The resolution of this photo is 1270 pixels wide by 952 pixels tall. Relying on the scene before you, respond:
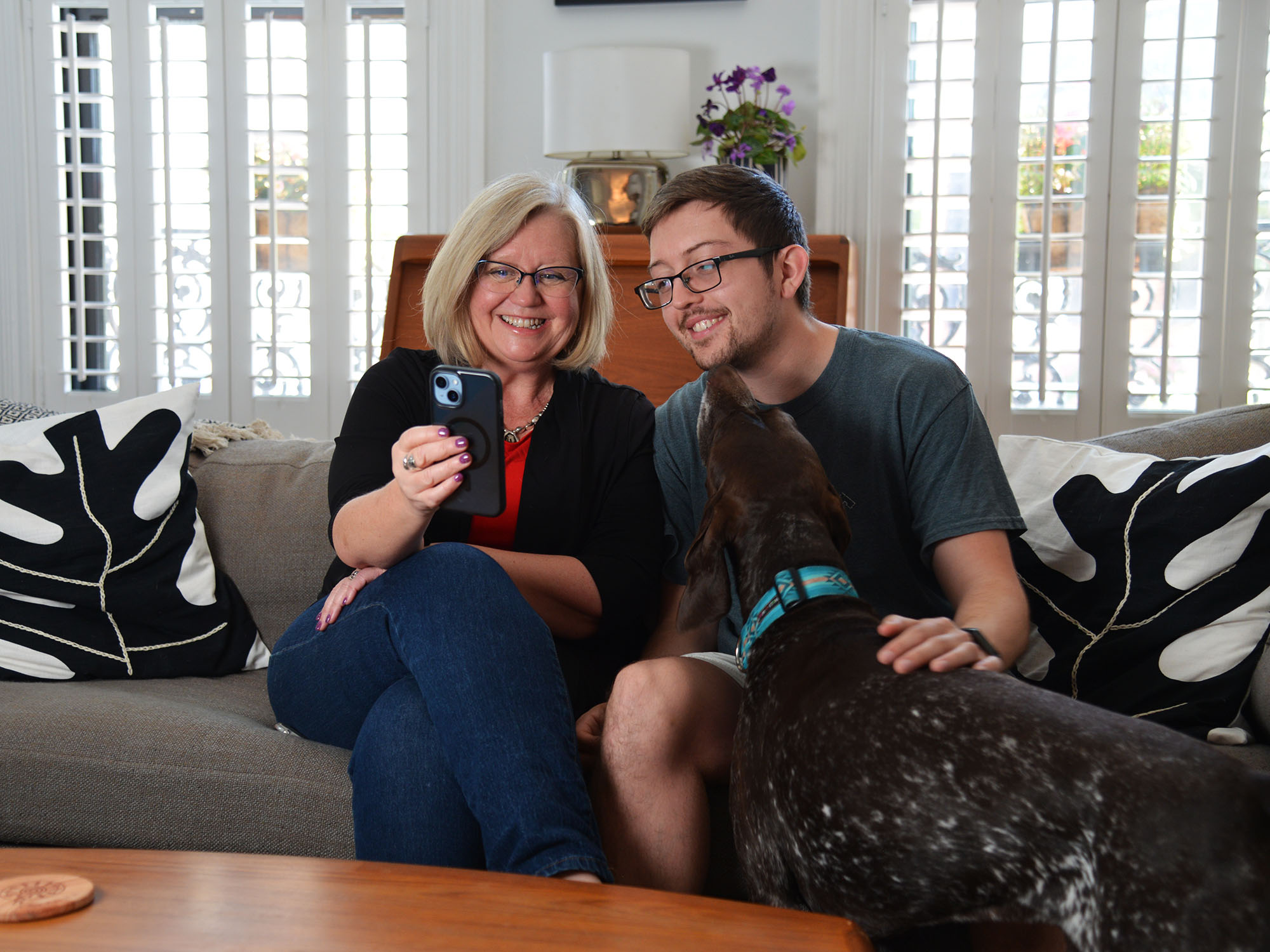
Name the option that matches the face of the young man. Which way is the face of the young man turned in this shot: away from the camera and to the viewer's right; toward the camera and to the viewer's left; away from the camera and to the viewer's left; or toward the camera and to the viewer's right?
toward the camera and to the viewer's left

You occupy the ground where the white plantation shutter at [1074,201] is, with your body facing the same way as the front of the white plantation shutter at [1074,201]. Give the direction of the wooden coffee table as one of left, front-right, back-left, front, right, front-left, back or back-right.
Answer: front

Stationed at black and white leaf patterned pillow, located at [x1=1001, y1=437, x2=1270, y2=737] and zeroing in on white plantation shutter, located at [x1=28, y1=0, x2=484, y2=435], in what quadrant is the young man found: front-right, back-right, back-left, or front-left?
front-left

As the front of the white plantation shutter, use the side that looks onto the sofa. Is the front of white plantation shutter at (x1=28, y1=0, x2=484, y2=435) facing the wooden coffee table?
yes

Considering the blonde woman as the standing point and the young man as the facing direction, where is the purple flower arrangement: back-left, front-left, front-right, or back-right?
front-left

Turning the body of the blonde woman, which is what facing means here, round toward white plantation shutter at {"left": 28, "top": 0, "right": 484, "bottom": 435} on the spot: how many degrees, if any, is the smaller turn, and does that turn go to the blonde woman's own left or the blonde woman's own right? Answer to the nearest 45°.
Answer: approximately 180°

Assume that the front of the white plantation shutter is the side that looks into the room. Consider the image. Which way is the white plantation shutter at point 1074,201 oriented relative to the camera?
toward the camera

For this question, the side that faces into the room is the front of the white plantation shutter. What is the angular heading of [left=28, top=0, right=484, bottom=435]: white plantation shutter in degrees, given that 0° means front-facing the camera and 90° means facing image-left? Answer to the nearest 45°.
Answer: approximately 0°

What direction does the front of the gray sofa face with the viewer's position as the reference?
facing the viewer

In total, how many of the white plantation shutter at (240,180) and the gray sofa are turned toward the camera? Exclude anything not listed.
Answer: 2
